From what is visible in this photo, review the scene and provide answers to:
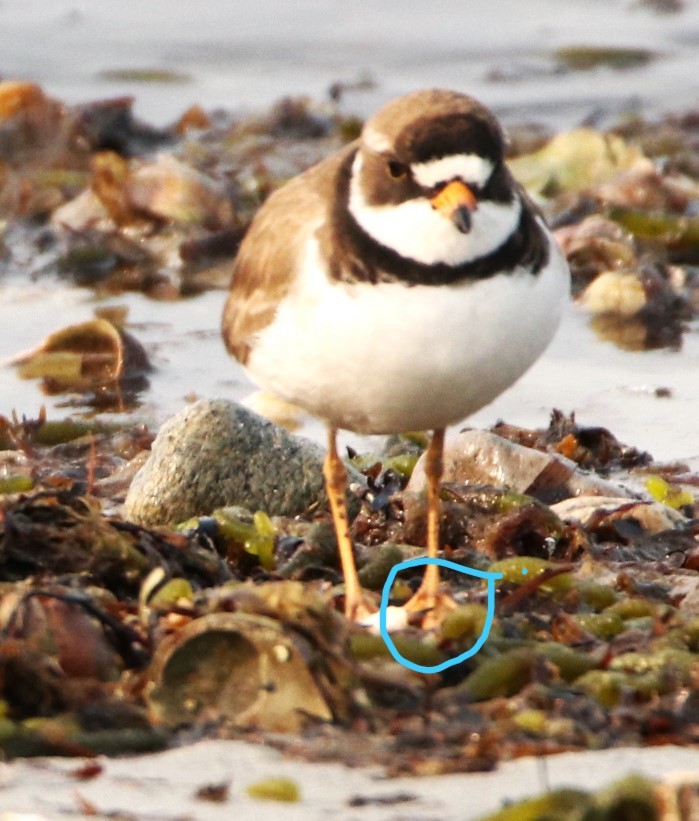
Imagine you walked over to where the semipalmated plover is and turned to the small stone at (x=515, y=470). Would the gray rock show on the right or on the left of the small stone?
left

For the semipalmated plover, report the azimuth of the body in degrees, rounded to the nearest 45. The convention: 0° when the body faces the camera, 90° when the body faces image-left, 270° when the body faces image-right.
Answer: approximately 315°

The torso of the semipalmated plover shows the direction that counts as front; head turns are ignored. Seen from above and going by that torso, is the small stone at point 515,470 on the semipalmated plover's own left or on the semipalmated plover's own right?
on the semipalmated plover's own left

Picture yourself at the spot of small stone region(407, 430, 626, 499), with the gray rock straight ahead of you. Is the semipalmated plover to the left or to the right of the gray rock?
left

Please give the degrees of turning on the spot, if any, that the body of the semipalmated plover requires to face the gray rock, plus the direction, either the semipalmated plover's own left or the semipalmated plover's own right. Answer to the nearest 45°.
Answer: approximately 180°
